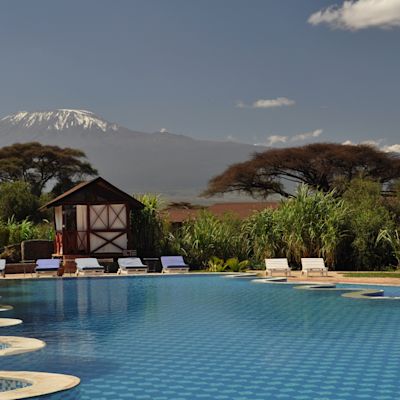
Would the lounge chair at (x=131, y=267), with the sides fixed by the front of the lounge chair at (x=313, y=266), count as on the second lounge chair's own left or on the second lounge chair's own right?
on the second lounge chair's own right

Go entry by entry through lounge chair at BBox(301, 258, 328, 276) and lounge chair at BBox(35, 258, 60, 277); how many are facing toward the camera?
2

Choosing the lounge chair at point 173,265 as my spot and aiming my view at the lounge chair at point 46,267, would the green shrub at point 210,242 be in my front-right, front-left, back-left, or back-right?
back-right

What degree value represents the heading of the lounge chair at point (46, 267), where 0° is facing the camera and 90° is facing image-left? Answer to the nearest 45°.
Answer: approximately 0°

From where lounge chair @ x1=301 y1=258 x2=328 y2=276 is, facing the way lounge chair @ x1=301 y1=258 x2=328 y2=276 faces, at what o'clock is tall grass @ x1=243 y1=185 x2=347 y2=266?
The tall grass is roughly at 6 o'clock from the lounge chair.

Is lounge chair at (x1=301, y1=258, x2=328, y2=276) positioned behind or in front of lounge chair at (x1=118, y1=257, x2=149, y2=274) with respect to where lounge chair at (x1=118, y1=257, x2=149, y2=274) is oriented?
in front

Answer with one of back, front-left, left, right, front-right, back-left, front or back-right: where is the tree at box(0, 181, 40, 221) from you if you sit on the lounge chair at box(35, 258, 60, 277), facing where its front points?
back

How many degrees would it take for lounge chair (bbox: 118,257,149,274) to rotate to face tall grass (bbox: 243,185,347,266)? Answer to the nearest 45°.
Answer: approximately 45° to its left

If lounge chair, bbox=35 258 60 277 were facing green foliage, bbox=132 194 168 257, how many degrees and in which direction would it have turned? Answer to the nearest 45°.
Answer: approximately 135° to its left

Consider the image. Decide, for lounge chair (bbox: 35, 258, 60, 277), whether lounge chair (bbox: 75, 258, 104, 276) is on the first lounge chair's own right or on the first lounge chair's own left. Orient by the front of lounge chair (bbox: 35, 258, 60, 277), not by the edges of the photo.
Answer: on the first lounge chair's own left

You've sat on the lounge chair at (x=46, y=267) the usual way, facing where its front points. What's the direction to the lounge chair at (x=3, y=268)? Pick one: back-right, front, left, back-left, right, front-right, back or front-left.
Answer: right

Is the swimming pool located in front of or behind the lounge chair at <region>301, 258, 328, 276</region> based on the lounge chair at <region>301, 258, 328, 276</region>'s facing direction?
in front
